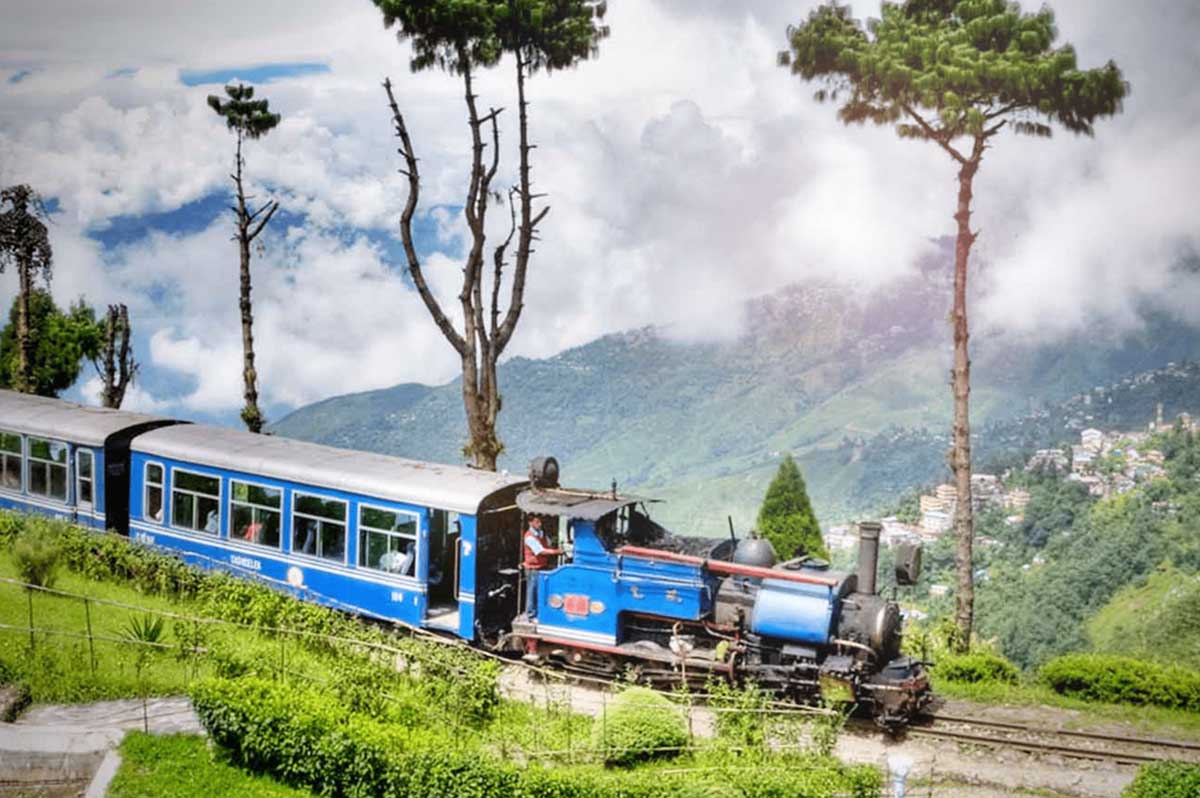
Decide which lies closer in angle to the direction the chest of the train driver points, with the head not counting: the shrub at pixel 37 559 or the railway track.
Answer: the railway track

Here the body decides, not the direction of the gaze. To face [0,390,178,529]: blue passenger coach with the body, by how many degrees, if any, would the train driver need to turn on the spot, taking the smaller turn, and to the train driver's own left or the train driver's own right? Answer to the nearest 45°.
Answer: approximately 135° to the train driver's own left

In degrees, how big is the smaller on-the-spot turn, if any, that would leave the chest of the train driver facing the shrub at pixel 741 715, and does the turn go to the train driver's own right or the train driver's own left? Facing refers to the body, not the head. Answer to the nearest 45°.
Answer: approximately 45° to the train driver's own right

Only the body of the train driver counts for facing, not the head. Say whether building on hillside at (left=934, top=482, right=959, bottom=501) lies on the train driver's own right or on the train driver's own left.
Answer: on the train driver's own left

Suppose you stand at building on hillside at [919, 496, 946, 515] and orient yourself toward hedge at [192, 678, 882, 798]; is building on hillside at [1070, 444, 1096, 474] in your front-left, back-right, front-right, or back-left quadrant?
back-left

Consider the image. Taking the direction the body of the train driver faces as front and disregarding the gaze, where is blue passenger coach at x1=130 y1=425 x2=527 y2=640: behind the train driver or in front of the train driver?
behind
